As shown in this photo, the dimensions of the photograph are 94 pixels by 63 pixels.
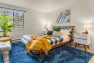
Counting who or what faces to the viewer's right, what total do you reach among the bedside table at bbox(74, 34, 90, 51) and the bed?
0

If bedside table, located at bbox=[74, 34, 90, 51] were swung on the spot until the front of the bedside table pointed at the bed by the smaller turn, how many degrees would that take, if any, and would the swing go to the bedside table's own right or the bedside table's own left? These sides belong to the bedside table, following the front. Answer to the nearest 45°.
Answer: approximately 45° to the bedside table's own right

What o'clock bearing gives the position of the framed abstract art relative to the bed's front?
The framed abstract art is roughly at 5 o'clock from the bed.

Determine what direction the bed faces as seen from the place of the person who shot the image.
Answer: facing the viewer and to the left of the viewer

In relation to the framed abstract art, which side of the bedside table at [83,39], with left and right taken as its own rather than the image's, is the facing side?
right

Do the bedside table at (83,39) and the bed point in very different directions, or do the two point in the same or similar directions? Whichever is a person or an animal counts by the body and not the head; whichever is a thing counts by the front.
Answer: same or similar directions

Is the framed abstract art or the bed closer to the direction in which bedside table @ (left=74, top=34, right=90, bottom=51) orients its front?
the bed
